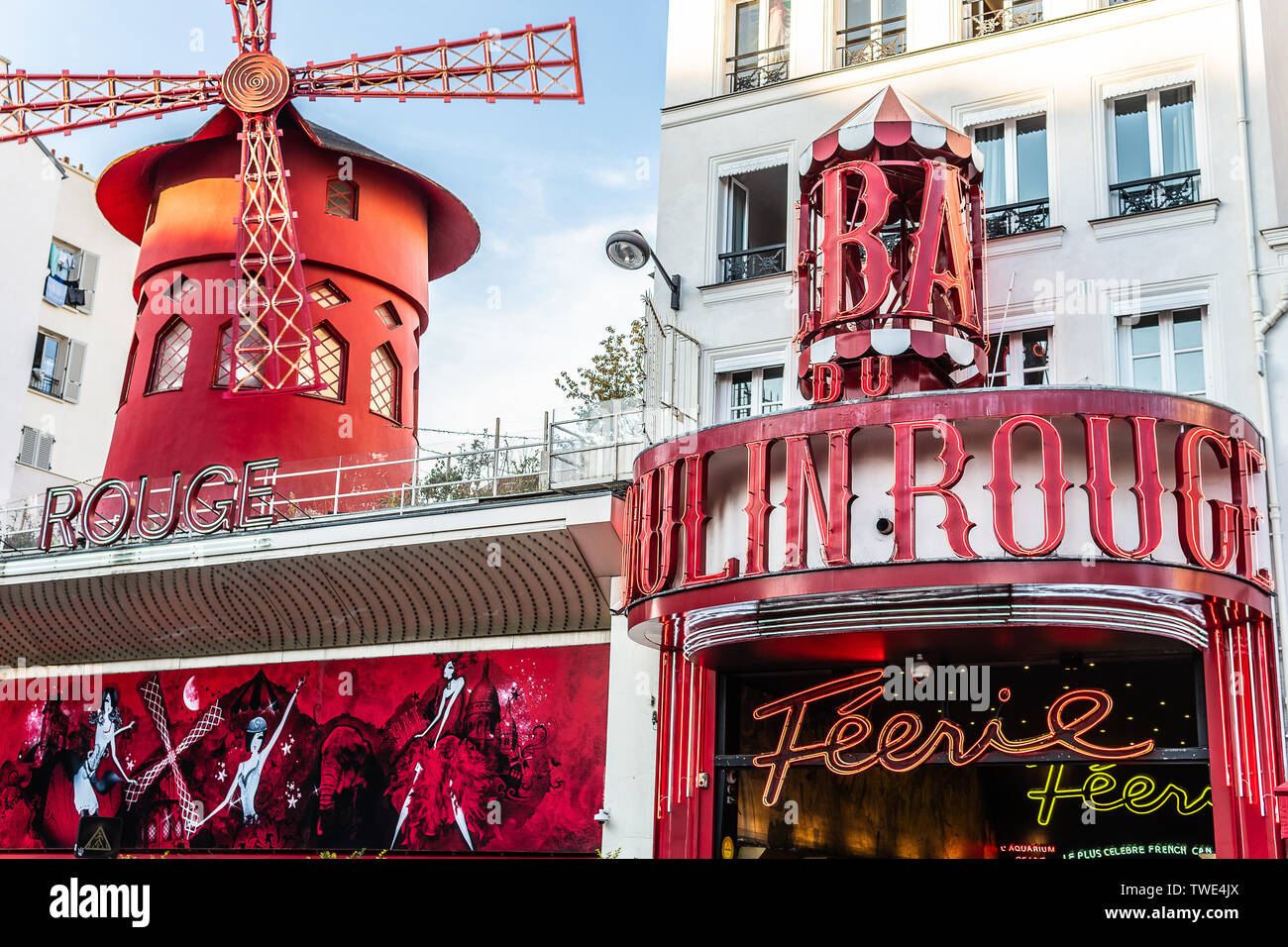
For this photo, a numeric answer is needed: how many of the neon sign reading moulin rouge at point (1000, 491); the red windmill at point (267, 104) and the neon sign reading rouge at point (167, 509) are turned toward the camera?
3

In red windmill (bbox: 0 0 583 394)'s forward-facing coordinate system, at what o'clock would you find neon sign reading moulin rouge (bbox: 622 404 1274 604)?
The neon sign reading moulin rouge is roughly at 11 o'clock from the red windmill.

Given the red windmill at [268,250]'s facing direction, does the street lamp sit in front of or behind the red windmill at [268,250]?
in front

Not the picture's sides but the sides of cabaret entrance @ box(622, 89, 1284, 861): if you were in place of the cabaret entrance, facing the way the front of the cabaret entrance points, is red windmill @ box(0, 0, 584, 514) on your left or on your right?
on your right

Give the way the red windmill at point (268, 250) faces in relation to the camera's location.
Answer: facing the viewer

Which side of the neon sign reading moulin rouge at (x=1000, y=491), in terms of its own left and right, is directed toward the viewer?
front

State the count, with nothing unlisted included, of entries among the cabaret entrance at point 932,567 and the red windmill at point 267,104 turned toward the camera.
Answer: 2
